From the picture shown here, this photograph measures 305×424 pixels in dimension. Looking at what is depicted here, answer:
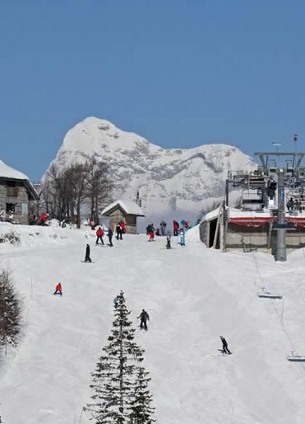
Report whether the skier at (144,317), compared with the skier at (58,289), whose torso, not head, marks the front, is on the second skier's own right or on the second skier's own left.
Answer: on the second skier's own left

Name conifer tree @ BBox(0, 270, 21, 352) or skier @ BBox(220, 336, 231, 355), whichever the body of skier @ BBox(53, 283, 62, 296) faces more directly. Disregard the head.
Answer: the conifer tree

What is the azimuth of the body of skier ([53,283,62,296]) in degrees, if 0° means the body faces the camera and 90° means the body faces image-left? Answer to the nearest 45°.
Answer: approximately 45°

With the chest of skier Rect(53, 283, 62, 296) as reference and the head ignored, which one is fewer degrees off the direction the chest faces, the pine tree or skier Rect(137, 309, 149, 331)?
the pine tree

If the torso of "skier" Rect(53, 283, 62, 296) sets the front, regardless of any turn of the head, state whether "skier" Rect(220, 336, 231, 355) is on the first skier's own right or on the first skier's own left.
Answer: on the first skier's own left

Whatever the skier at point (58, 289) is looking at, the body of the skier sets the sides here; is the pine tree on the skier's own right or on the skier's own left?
on the skier's own left

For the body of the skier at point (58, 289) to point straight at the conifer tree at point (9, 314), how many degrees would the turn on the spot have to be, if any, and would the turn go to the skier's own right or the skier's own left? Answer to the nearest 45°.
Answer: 0° — they already face it
